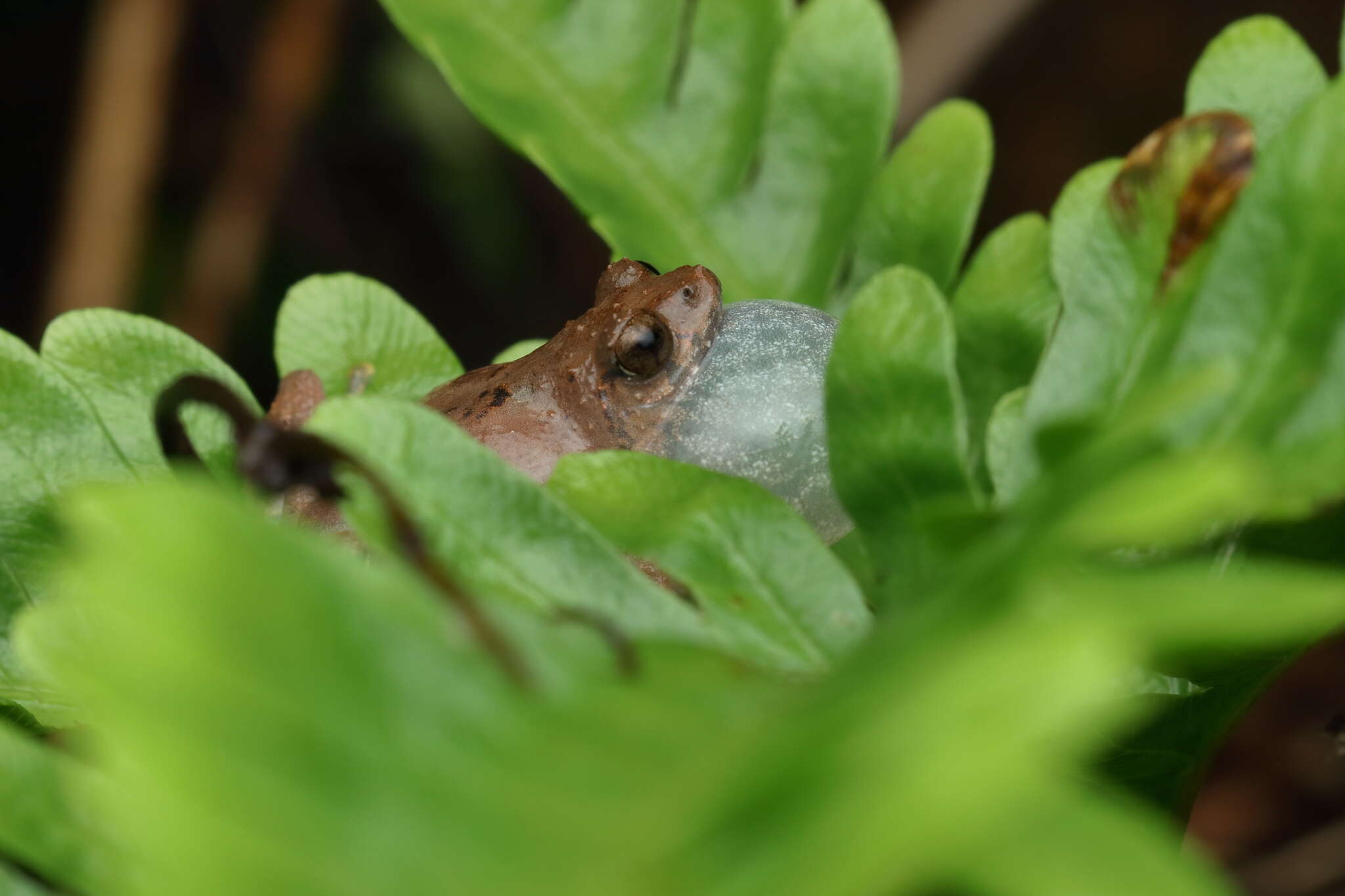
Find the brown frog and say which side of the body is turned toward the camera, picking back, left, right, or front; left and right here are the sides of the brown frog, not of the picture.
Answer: right

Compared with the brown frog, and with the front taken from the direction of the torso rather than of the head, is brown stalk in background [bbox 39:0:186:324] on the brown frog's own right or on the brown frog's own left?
on the brown frog's own left

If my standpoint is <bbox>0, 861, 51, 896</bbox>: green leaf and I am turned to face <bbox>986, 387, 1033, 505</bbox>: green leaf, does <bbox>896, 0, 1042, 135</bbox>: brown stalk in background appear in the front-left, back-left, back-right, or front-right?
front-left

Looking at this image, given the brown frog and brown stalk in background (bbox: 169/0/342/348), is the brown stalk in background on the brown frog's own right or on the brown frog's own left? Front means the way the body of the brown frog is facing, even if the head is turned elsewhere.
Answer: on the brown frog's own left
